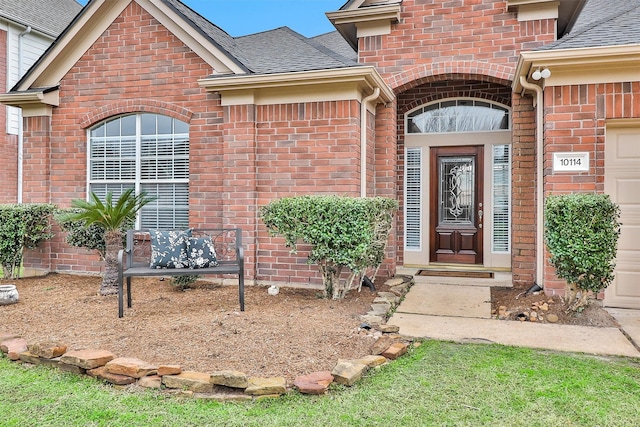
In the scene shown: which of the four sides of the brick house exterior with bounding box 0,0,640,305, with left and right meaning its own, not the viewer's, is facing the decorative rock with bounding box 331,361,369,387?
front

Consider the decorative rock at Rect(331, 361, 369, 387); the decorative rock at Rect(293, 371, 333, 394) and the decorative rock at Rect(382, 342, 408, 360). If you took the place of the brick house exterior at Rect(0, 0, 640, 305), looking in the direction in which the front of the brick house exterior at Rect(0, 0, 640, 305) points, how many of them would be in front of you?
3

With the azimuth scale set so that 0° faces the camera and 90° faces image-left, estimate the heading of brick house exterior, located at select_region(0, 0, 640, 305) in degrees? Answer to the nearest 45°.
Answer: approximately 0°

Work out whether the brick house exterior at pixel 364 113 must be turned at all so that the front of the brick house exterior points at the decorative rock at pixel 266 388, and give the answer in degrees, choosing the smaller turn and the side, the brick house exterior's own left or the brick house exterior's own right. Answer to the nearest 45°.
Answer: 0° — it already faces it

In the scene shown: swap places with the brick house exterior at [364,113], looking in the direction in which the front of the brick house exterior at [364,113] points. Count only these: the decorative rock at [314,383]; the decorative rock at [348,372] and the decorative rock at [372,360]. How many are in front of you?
3

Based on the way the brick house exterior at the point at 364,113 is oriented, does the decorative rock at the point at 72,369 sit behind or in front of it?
in front
